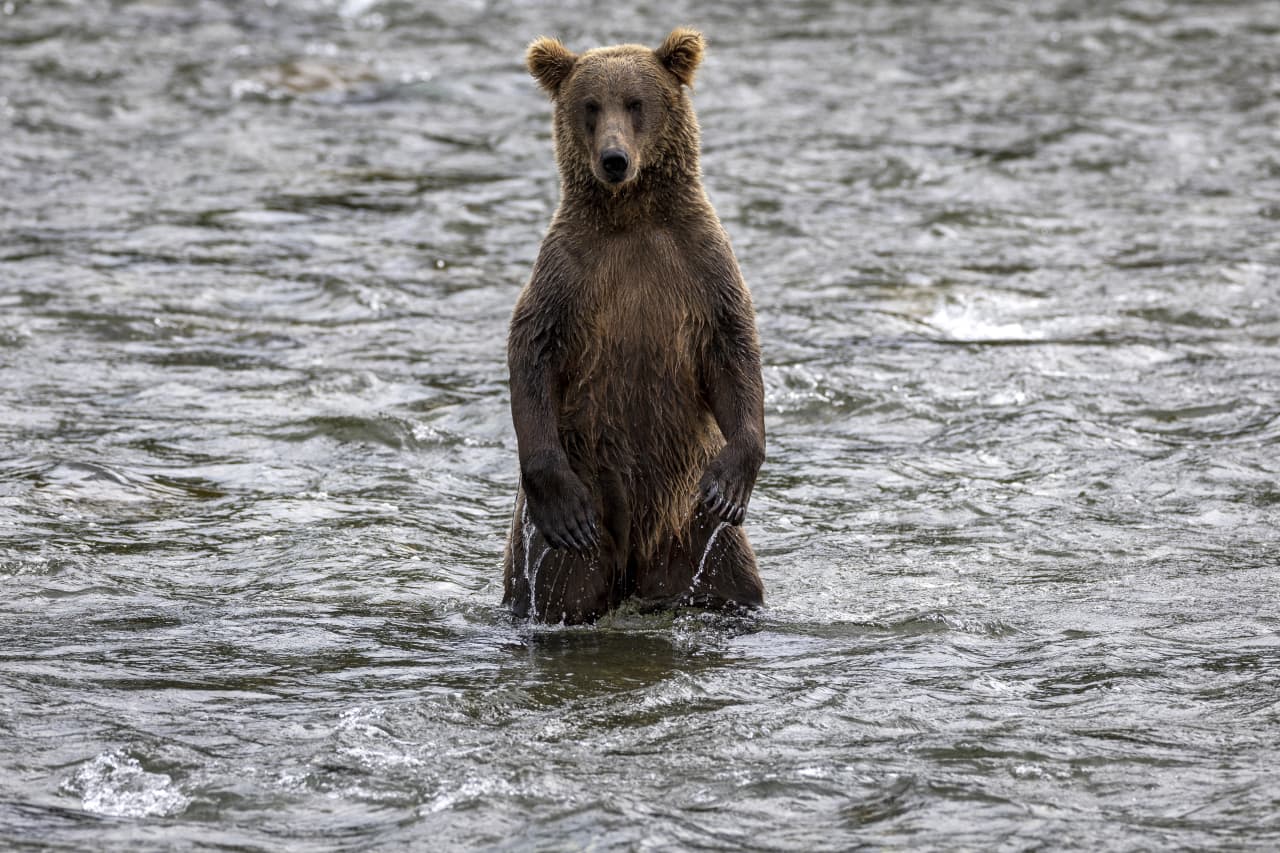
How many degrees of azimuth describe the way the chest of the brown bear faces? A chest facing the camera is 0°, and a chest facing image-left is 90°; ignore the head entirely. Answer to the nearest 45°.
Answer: approximately 0°
